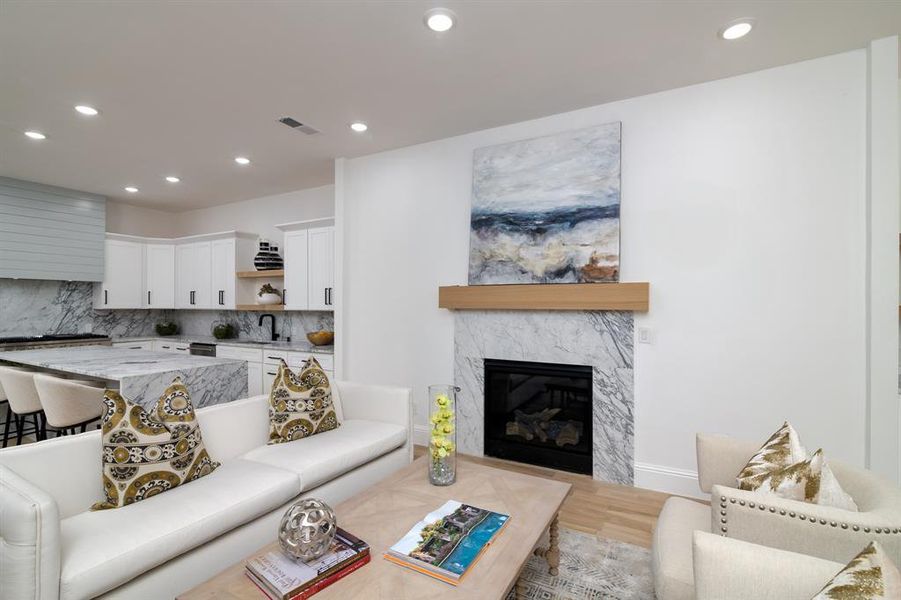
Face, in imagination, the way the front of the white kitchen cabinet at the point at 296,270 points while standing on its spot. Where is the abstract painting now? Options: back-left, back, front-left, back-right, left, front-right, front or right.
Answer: left

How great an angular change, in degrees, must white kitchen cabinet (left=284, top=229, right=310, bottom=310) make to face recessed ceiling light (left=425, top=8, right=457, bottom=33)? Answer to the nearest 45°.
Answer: approximately 45° to its left

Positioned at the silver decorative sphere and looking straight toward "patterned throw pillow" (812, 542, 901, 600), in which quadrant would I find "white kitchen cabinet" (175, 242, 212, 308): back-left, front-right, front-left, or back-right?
back-left

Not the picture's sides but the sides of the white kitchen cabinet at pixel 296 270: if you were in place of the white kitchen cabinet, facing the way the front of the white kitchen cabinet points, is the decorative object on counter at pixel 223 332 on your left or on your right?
on your right

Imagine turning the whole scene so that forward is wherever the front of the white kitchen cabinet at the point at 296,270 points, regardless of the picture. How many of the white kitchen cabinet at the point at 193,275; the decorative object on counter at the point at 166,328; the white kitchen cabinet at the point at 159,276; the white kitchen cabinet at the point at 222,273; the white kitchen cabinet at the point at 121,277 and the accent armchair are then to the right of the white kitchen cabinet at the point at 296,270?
5

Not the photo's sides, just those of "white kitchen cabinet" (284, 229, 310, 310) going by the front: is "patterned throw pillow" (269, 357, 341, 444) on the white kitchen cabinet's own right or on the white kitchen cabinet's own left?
on the white kitchen cabinet's own left

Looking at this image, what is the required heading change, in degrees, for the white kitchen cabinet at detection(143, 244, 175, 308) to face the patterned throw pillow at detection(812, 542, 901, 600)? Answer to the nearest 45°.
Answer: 0° — it already faces it

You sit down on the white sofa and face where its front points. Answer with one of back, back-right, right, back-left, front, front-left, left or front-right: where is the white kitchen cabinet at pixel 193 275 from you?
back-left

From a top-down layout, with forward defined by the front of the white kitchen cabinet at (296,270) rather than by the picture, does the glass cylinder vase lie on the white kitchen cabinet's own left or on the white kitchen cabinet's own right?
on the white kitchen cabinet's own left

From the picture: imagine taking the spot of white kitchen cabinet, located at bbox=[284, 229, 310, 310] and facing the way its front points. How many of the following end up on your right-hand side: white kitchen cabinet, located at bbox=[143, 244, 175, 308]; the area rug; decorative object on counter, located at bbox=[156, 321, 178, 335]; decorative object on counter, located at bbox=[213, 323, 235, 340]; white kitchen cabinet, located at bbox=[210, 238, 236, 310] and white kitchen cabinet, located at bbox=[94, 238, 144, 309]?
5

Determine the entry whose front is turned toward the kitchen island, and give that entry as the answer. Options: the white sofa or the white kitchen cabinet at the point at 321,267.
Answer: the white kitchen cabinet

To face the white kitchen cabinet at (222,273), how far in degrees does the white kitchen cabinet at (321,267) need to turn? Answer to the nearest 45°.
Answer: approximately 90° to its right
